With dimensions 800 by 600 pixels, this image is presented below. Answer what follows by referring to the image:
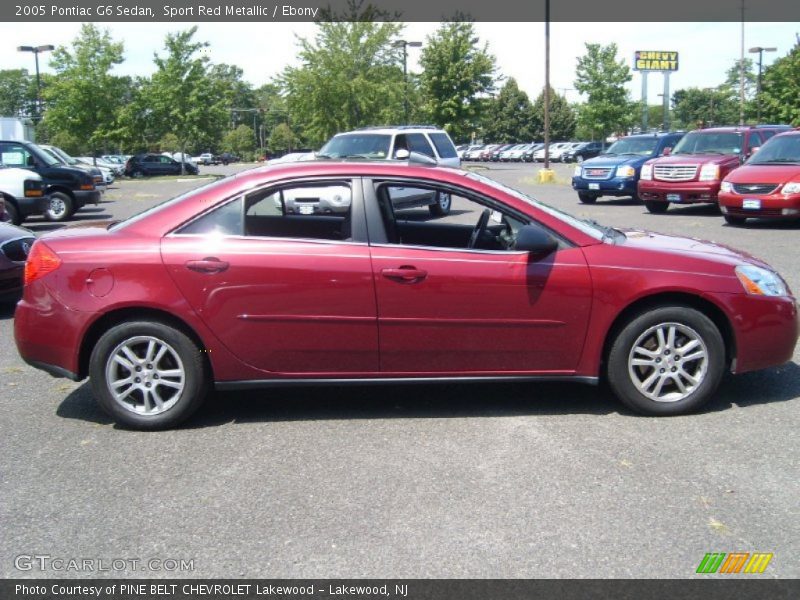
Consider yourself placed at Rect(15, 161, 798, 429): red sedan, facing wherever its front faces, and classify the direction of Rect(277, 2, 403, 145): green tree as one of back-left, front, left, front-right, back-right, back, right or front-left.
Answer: left

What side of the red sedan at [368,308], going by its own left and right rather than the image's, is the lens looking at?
right

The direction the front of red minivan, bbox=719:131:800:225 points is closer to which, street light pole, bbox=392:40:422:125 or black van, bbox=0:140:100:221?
the black van

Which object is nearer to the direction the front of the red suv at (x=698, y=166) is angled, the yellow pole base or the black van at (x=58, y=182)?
the black van

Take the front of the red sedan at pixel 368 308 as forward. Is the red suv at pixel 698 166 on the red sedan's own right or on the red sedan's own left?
on the red sedan's own left

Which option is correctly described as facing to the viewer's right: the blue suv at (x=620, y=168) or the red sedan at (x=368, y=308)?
the red sedan

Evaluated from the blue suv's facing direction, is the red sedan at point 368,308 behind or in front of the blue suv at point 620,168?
in front

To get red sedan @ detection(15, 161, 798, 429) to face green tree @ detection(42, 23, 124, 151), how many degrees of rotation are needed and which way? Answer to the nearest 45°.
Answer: approximately 90° to its left
